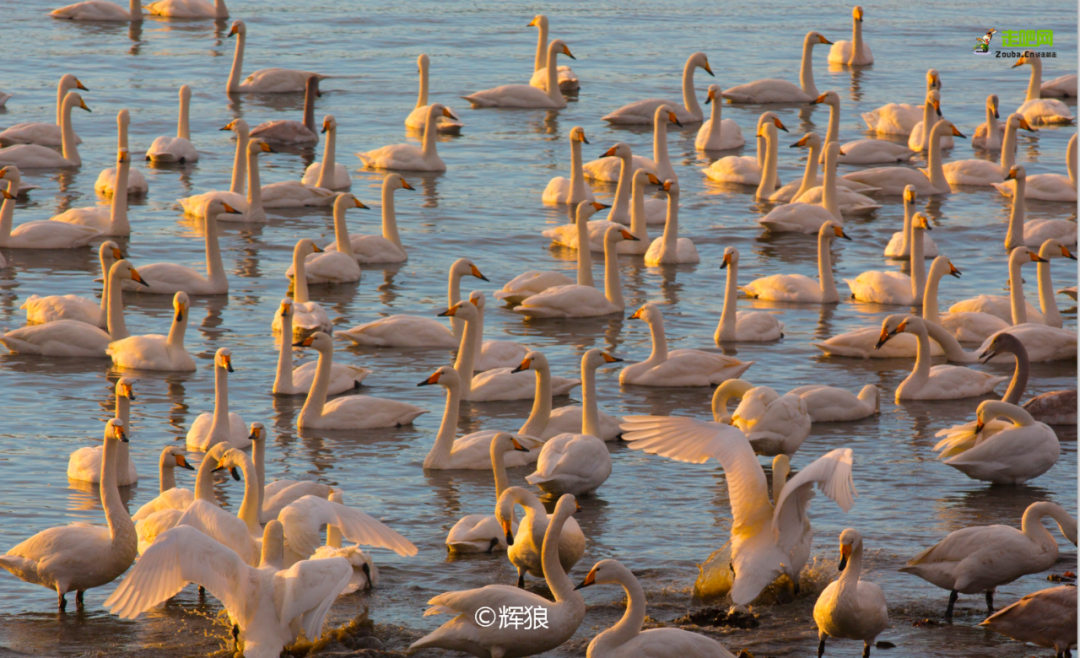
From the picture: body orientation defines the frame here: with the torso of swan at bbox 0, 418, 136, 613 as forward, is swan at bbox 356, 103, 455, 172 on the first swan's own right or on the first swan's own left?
on the first swan's own left

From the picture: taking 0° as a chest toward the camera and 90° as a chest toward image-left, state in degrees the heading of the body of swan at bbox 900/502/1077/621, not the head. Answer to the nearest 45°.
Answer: approximately 270°

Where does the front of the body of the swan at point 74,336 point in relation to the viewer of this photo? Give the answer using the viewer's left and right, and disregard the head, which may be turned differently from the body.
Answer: facing to the right of the viewer

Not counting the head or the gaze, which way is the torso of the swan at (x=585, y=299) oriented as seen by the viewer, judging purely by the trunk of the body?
to the viewer's right

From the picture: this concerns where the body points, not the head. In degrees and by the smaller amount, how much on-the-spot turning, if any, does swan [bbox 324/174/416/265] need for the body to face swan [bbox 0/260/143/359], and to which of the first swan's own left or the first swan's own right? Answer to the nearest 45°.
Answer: approximately 135° to the first swan's own right

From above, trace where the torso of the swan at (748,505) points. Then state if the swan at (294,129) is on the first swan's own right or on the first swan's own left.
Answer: on the first swan's own left

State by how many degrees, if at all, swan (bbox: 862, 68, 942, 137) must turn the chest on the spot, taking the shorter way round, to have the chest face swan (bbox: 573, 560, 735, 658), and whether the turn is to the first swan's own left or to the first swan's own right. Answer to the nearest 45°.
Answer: approximately 90° to the first swan's own right

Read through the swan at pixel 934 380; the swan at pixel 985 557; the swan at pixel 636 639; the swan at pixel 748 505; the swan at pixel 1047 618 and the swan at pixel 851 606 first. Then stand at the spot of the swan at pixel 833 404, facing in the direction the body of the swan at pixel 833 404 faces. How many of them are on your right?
5

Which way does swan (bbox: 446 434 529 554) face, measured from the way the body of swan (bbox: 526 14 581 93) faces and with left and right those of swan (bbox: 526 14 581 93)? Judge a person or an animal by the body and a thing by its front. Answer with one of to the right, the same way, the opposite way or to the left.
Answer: the opposite way

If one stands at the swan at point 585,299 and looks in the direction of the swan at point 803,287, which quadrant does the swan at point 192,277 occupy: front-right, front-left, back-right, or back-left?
back-left

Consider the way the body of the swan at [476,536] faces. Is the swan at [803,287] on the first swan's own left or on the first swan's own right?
on the first swan's own left

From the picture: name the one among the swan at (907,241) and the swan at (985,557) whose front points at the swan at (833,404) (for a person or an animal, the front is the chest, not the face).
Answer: the swan at (907,241)
